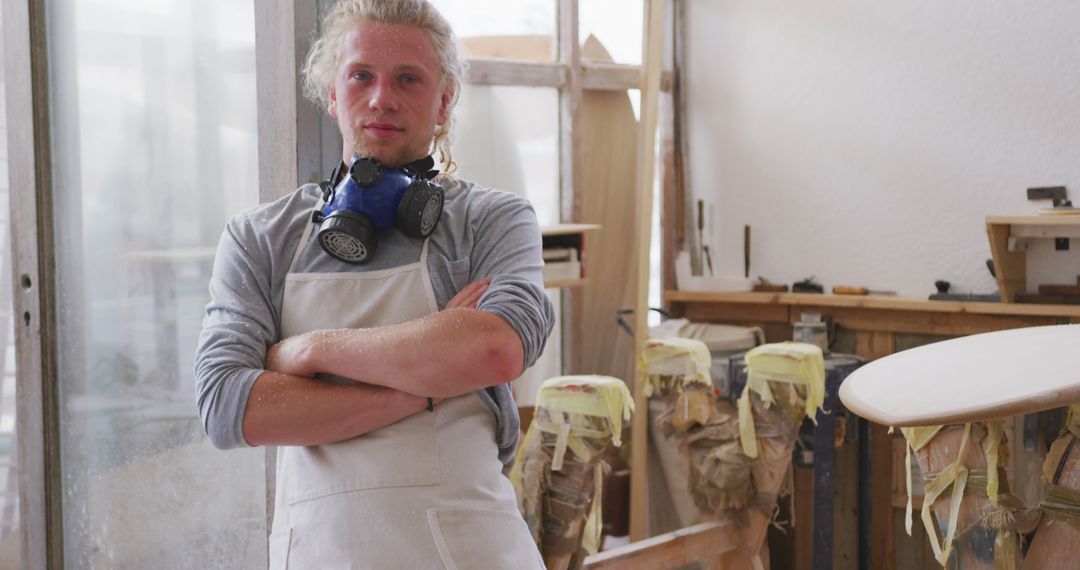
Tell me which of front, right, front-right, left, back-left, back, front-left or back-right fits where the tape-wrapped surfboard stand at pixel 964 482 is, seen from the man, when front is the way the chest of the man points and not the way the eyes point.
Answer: left

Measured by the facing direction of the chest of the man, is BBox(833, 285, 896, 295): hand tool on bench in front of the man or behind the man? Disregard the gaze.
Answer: behind

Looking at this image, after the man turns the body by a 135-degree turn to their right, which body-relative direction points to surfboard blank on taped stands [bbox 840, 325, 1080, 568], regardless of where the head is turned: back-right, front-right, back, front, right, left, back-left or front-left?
back-right

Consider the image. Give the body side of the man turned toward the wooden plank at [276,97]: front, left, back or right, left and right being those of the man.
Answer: back

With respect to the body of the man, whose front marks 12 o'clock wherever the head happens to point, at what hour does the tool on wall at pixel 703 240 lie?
The tool on wall is roughly at 7 o'clock from the man.

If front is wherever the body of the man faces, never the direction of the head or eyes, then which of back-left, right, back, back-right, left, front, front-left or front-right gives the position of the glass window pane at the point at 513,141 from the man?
back

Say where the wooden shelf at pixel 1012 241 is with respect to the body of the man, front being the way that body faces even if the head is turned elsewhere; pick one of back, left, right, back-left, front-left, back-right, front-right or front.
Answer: back-left

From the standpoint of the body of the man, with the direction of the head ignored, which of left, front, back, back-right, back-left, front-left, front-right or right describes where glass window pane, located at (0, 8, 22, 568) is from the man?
back-right

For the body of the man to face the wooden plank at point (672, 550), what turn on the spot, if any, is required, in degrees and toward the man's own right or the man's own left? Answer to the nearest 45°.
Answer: approximately 135° to the man's own left

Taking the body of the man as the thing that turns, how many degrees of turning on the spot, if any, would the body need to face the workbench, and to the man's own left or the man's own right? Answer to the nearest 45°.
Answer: approximately 135° to the man's own left

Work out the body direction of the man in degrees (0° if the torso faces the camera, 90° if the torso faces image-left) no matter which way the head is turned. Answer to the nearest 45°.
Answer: approximately 0°

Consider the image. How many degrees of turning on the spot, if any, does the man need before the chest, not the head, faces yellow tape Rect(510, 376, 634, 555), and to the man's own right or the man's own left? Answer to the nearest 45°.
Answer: approximately 135° to the man's own left

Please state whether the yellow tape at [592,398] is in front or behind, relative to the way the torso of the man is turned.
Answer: behind

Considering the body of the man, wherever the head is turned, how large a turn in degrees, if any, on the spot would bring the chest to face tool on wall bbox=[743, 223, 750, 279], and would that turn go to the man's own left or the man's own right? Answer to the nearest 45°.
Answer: approximately 135° to the man's own left

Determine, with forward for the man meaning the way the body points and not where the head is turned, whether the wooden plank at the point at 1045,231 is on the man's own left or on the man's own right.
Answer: on the man's own left
